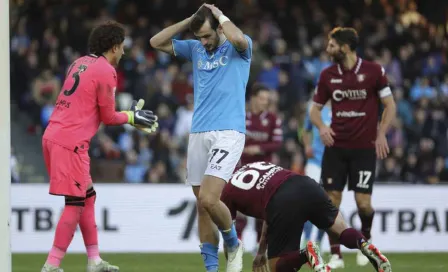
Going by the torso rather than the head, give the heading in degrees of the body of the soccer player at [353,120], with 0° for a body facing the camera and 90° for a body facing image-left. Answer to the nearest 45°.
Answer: approximately 0°

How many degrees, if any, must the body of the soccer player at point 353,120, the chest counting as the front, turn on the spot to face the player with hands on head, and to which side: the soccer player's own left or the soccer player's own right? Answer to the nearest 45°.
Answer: approximately 45° to the soccer player's own right

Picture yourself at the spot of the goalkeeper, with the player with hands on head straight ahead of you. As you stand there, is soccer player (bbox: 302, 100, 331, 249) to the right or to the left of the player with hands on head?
left

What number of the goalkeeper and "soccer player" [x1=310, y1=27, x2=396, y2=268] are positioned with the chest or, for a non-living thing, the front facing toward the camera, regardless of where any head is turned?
1

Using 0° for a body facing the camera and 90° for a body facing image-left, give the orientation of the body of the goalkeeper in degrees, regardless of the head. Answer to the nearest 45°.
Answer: approximately 225°

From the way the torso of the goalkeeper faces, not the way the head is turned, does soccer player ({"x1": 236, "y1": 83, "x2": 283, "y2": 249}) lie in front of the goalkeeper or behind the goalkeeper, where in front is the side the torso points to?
in front

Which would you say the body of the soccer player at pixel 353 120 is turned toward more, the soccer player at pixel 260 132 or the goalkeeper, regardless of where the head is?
the goalkeeper

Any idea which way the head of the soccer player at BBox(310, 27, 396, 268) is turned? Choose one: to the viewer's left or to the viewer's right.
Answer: to the viewer's left

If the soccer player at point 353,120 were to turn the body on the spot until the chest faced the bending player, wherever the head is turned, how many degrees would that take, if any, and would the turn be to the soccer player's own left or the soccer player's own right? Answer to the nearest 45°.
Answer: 0° — they already face them

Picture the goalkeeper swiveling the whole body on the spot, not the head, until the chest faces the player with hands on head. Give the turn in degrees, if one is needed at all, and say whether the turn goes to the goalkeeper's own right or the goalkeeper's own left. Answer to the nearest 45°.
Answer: approximately 45° to the goalkeeper's own right
